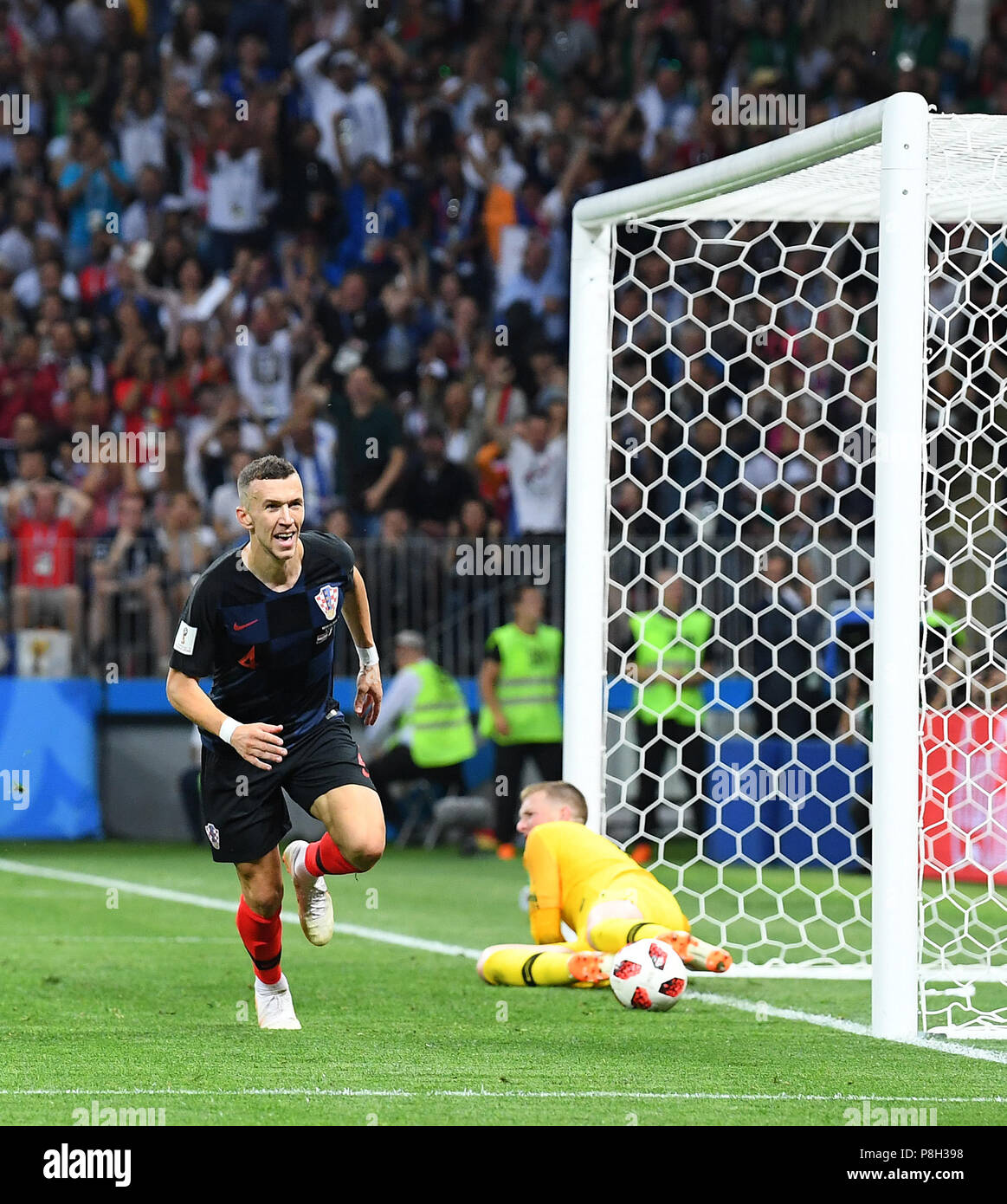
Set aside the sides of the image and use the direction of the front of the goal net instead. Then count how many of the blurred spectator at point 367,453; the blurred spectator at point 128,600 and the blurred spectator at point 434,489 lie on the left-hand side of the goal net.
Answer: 0

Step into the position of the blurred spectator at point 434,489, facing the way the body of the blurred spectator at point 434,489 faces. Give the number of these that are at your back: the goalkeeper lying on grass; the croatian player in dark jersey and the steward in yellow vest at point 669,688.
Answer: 0

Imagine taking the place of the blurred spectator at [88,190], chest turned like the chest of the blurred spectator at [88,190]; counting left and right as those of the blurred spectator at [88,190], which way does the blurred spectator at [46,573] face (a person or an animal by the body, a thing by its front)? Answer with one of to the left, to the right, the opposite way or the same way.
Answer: the same way

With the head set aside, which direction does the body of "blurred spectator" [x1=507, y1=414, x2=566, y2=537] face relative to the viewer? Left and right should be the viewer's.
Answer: facing the viewer

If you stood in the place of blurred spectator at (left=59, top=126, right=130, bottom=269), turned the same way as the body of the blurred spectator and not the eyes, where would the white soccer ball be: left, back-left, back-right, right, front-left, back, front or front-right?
front

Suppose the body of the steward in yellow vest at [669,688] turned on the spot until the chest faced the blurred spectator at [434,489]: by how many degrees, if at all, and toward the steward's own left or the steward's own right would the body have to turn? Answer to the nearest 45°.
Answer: approximately 135° to the steward's own right

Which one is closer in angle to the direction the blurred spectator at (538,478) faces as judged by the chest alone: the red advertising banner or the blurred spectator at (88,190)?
the red advertising banner

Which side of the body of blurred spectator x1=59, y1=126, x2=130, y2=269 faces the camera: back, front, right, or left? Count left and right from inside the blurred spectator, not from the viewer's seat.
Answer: front

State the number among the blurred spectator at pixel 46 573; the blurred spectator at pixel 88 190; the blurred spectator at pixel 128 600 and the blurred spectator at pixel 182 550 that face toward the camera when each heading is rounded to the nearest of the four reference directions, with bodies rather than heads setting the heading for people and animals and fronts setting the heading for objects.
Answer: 4

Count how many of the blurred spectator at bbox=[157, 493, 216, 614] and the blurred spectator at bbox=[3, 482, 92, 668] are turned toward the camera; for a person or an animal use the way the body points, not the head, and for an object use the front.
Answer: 2

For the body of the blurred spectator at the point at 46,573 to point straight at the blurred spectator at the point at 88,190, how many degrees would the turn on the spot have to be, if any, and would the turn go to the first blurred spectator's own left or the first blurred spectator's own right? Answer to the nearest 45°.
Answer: approximately 180°

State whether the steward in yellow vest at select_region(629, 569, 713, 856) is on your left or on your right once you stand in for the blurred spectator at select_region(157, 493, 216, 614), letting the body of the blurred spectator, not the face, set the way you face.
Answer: on your left

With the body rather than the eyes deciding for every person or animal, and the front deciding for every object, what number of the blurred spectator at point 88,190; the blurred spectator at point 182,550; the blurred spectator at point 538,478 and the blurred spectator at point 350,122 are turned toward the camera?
4

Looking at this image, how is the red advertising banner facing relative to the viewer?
toward the camera

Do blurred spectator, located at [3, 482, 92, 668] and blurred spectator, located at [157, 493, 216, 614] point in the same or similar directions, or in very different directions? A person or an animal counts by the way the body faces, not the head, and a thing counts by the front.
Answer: same or similar directions

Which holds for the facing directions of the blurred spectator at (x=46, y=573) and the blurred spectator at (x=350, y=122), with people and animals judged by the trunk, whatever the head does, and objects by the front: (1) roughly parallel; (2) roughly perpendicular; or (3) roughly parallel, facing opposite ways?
roughly parallel

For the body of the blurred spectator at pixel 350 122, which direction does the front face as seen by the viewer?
toward the camera
